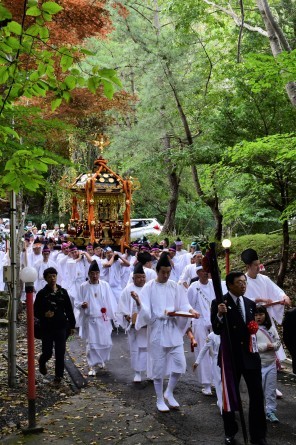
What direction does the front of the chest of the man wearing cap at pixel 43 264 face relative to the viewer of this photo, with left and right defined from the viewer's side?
facing the viewer

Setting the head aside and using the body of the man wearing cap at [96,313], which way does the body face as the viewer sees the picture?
toward the camera

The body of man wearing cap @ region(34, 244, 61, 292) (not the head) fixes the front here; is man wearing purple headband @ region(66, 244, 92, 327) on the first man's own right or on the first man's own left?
on the first man's own left

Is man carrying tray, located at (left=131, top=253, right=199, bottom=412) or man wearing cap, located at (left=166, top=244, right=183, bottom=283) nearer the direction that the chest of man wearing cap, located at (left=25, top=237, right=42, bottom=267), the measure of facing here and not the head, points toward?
the man carrying tray

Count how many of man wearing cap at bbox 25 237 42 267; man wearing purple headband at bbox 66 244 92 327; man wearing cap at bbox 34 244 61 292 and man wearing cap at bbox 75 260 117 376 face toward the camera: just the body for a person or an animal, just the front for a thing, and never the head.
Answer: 4

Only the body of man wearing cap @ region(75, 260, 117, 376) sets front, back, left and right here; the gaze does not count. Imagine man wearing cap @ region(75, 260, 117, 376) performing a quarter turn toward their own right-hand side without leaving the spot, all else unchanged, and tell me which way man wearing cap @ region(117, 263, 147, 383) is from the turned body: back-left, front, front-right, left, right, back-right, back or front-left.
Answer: back-left

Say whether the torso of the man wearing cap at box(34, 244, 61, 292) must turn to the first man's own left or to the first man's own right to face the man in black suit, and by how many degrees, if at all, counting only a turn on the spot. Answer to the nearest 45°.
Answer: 0° — they already face them

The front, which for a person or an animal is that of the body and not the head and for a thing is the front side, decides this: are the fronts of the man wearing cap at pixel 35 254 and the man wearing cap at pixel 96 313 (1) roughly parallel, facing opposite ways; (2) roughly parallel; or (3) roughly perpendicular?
roughly parallel

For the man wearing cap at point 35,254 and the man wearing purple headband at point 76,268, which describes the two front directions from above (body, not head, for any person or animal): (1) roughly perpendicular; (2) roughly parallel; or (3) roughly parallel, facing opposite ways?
roughly parallel

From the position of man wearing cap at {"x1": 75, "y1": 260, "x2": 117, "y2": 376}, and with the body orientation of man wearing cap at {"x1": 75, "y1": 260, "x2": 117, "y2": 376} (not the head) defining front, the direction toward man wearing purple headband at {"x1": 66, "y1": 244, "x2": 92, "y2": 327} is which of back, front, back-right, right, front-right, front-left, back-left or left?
back

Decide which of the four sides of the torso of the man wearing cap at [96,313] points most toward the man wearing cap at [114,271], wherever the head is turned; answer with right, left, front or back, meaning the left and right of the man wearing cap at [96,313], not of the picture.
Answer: back

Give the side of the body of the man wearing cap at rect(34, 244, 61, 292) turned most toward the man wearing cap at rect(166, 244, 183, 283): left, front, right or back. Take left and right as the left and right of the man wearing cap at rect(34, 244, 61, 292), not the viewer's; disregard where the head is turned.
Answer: left

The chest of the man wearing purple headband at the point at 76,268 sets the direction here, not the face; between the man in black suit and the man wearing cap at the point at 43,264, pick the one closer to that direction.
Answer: the man in black suit

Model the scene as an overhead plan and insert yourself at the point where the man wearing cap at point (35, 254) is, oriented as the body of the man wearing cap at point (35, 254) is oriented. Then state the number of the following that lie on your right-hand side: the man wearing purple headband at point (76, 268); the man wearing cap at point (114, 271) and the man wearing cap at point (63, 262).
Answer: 0

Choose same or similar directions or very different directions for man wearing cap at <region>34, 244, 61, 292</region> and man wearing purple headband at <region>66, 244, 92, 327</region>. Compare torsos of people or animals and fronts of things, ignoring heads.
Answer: same or similar directions

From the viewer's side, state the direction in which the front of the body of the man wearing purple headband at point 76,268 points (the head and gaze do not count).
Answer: toward the camera
